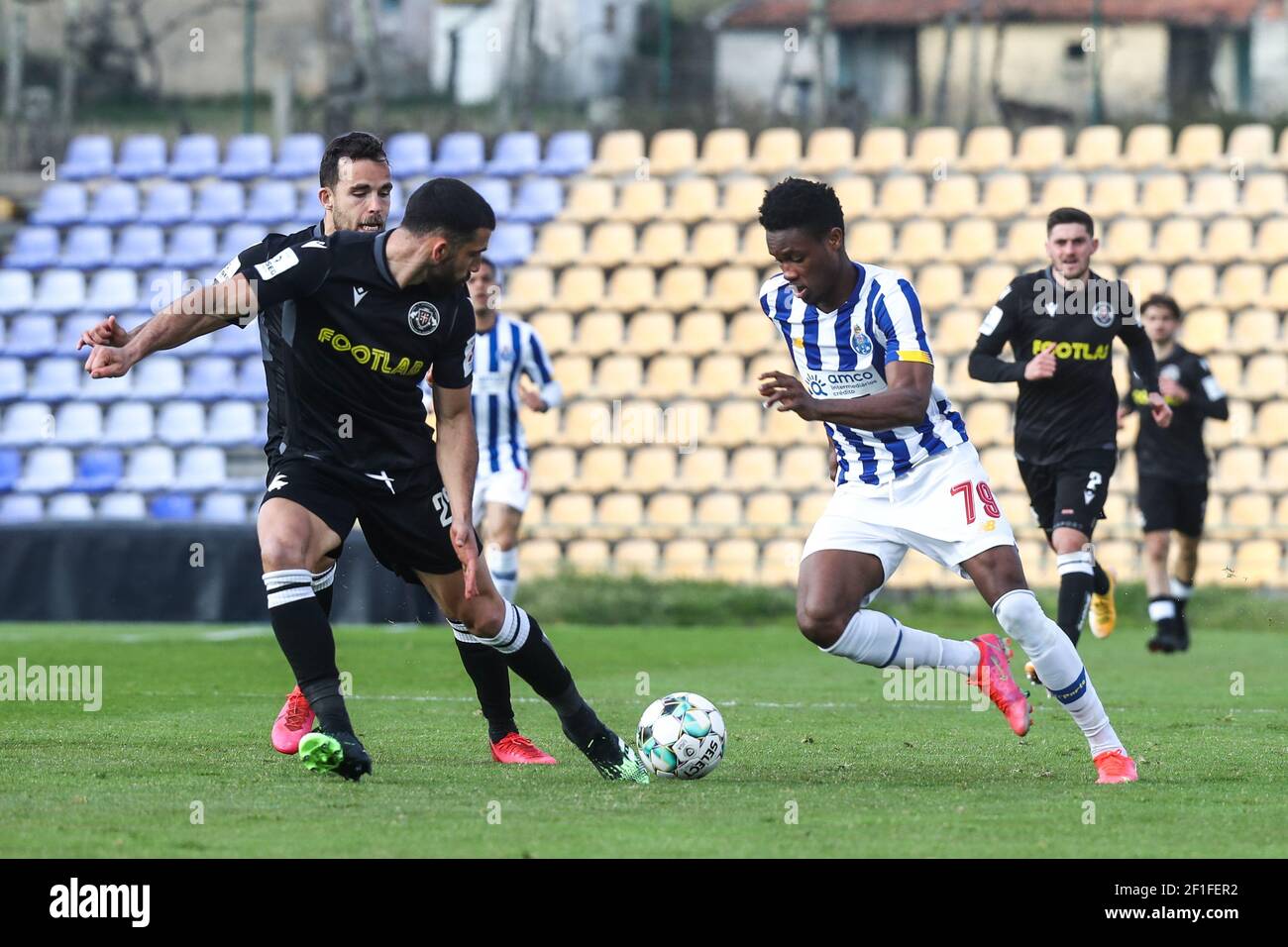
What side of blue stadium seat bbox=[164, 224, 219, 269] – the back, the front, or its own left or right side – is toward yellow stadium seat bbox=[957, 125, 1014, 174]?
left

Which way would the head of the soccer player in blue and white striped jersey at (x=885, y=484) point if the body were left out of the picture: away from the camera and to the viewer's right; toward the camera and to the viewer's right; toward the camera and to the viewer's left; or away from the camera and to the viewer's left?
toward the camera and to the viewer's left

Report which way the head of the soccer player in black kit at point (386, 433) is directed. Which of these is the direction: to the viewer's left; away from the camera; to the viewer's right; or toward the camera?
to the viewer's right

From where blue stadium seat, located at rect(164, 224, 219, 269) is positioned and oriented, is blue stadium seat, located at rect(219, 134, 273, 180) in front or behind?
behind

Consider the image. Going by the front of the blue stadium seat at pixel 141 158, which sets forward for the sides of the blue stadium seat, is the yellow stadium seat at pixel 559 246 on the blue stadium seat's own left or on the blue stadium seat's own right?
on the blue stadium seat's own left

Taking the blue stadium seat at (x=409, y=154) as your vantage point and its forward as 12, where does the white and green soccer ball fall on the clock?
The white and green soccer ball is roughly at 12 o'clock from the blue stadium seat.

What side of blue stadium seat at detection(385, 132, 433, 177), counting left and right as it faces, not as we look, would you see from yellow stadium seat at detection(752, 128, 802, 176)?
left

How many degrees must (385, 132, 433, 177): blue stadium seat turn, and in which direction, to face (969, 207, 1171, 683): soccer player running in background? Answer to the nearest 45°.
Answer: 0° — it already faces them

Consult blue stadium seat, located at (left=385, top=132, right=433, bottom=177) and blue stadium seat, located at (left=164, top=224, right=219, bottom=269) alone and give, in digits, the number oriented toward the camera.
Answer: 2

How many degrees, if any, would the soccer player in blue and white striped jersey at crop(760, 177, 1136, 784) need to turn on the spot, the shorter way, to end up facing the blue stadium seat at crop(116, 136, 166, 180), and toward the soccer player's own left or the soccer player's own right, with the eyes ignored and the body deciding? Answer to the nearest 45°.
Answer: approximately 90° to the soccer player's own right
